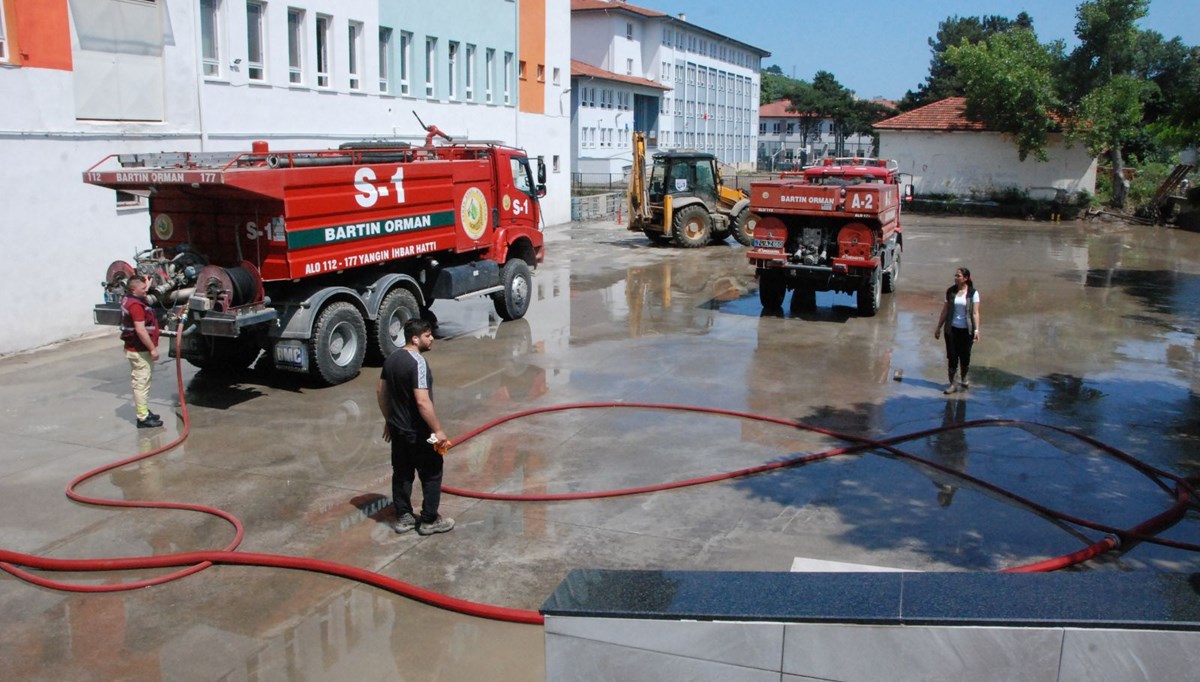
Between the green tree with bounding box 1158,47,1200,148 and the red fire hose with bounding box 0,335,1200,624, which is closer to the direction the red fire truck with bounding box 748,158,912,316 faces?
the green tree

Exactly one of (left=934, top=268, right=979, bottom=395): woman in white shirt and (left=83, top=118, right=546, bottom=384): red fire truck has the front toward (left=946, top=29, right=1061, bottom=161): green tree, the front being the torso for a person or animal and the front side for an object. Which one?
the red fire truck

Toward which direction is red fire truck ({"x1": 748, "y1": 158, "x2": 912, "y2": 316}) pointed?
away from the camera

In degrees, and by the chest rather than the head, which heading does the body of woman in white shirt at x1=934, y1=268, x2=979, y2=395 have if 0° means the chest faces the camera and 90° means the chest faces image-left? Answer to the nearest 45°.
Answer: approximately 45°

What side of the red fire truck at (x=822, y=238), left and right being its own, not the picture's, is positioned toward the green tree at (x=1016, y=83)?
front

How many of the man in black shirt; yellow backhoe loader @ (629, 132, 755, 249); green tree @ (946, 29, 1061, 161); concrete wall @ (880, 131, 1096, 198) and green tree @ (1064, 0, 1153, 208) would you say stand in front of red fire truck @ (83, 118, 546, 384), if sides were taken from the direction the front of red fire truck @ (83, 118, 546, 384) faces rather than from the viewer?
4

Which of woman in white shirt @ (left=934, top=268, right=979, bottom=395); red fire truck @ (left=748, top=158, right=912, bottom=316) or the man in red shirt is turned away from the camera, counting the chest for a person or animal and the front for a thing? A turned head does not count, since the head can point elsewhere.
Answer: the red fire truck

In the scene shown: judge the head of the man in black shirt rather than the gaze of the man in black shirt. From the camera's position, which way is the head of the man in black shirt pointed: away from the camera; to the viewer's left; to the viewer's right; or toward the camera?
to the viewer's right

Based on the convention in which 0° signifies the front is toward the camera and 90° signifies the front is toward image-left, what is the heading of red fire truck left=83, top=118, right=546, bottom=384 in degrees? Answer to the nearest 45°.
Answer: approximately 225°

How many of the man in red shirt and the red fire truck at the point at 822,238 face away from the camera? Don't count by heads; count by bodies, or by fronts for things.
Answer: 1
